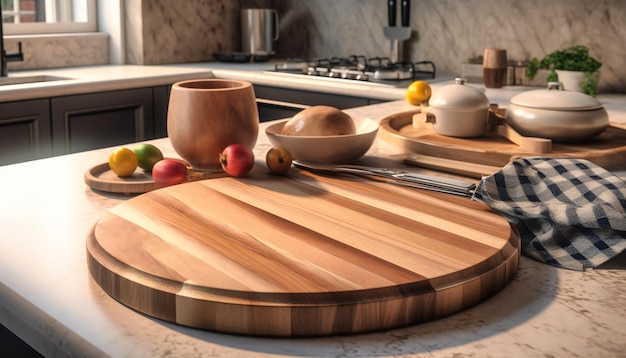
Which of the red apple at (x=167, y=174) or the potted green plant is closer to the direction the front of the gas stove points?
the red apple

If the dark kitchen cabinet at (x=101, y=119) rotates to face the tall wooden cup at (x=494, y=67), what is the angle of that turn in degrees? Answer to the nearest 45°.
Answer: approximately 45° to its left

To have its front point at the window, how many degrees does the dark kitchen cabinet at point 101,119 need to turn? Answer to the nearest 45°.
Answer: approximately 135° to its left

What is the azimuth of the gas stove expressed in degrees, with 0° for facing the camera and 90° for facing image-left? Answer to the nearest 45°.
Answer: approximately 45°

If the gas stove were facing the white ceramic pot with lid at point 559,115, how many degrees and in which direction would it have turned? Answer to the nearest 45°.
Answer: approximately 45° to its left

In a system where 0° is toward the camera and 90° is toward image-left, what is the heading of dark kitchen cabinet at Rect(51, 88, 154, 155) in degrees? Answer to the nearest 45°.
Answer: approximately 315°

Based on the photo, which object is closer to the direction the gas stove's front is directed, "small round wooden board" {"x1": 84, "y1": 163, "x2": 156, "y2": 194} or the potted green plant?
the small round wooden board
